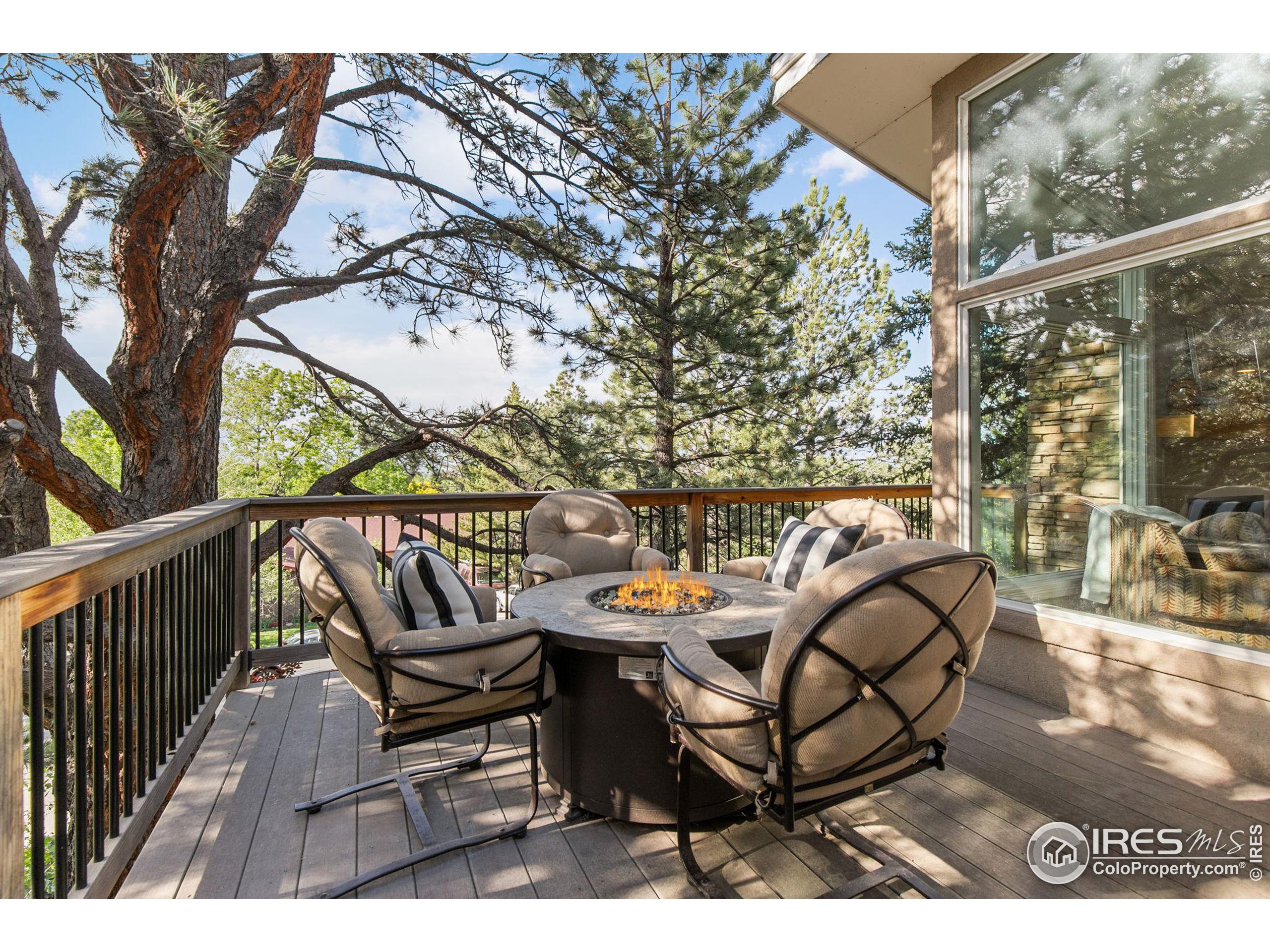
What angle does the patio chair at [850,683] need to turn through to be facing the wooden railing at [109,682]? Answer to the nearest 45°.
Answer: approximately 45° to its left

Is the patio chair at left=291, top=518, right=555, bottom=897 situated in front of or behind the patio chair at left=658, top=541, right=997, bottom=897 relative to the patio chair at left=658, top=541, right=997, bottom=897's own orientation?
in front

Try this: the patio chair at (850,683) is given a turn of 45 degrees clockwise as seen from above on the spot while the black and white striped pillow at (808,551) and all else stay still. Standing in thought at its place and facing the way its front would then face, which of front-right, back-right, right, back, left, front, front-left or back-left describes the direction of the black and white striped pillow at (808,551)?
front

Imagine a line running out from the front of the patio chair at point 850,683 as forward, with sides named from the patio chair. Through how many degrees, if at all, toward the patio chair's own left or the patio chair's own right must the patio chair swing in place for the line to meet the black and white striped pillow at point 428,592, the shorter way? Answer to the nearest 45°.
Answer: approximately 45° to the patio chair's own left

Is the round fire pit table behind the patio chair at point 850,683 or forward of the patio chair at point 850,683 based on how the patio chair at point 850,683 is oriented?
forward

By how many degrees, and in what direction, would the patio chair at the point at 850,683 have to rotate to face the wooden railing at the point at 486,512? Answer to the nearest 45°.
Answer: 0° — it already faces it

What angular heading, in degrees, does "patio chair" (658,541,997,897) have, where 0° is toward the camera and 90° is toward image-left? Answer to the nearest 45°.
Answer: approximately 135°

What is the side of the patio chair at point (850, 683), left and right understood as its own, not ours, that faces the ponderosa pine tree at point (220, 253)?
front

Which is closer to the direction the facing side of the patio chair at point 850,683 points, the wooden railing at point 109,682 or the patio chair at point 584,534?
the patio chair
